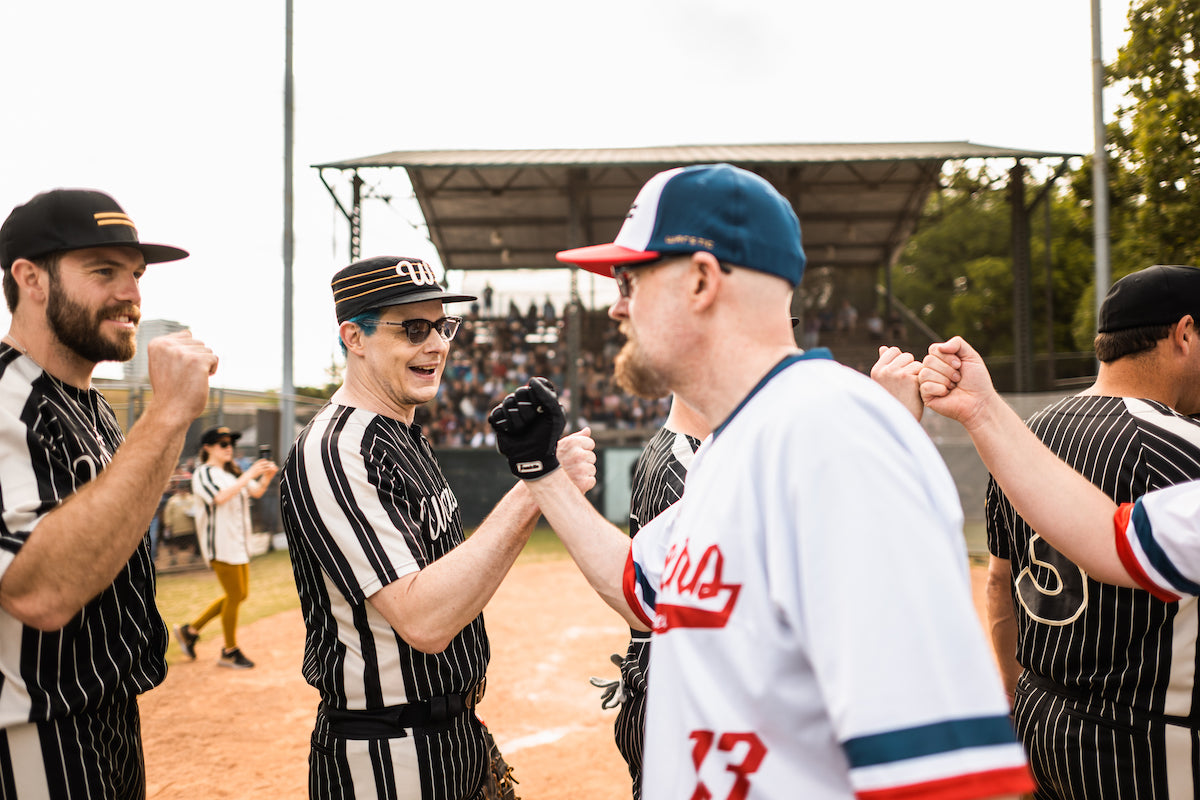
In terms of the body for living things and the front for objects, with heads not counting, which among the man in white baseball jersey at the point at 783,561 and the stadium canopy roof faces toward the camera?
the stadium canopy roof

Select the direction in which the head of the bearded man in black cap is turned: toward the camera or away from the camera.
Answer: toward the camera

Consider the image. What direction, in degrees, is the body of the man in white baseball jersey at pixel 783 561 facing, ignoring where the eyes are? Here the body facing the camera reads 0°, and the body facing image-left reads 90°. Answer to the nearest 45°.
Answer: approximately 90°

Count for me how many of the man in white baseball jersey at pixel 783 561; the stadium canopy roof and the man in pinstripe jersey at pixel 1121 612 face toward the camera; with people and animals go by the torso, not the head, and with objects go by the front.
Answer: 1

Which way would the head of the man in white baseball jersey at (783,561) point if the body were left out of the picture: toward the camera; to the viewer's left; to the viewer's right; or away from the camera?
to the viewer's left

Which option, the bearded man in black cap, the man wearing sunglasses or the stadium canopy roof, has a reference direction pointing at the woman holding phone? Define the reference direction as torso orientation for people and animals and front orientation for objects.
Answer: the stadium canopy roof

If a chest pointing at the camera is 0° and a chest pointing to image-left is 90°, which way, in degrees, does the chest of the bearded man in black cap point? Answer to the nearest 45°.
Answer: approximately 315°

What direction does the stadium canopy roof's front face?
toward the camera

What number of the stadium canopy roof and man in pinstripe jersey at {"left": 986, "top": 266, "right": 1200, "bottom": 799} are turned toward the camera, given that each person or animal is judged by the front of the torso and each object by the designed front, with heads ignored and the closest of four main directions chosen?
1
